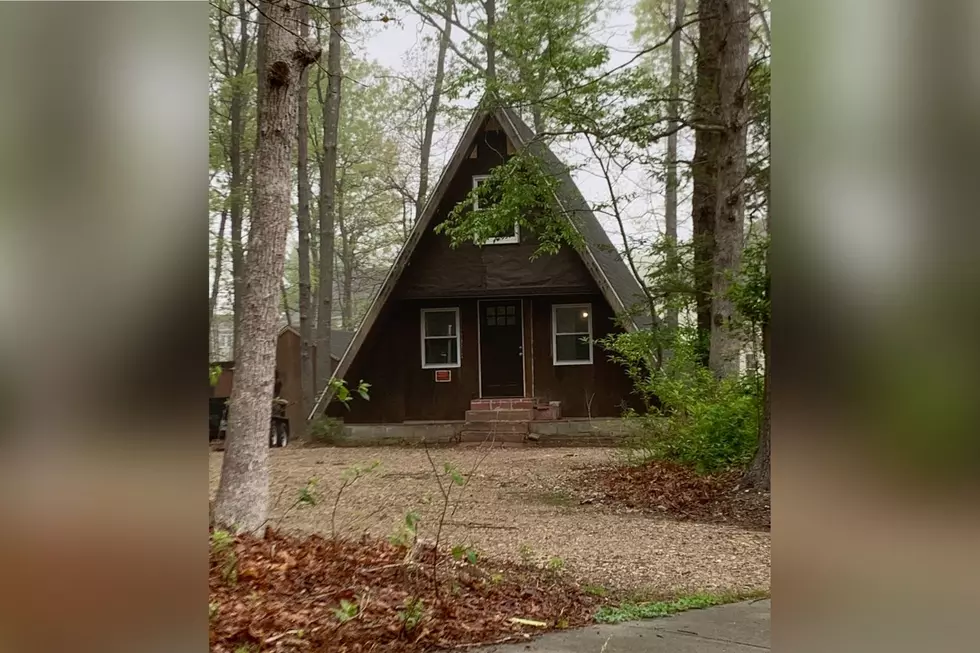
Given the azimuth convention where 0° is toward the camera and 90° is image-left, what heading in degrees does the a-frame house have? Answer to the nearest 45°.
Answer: approximately 0°

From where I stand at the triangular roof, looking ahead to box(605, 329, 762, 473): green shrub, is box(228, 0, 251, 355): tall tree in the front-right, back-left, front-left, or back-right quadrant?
back-right

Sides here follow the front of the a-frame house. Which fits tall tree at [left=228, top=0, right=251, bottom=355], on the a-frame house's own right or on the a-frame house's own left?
on the a-frame house's own right
